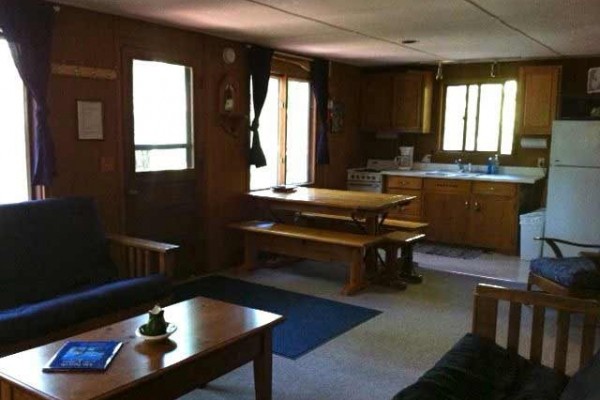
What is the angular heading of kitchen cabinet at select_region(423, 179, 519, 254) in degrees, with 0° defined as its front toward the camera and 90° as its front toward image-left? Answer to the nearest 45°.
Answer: approximately 45°

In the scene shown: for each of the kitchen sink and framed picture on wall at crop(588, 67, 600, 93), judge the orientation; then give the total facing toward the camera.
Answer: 2

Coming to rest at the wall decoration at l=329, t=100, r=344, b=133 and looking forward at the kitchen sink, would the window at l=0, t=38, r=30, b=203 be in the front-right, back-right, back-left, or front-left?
back-right

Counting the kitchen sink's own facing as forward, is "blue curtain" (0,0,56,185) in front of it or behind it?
in front

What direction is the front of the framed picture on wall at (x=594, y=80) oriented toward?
toward the camera

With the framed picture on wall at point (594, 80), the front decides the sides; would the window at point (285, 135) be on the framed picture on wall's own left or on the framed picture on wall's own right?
on the framed picture on wall's own right

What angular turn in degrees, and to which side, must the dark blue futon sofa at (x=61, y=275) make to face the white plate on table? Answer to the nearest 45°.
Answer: approximately 45° to its right

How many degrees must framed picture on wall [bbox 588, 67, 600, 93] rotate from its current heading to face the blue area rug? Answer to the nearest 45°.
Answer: approximately 45° to its right

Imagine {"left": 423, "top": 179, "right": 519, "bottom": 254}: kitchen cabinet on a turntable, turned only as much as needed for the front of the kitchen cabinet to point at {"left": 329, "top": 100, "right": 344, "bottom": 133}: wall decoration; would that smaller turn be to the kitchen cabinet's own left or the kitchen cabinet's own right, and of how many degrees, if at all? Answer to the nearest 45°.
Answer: approximately 45° to the kitchen cabinet's own right

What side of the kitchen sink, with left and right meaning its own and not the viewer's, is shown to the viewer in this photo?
front

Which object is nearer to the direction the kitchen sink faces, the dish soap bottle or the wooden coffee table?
the wooden coffee table

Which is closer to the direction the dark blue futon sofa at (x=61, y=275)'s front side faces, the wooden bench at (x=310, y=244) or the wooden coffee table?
the wooden coffee table
